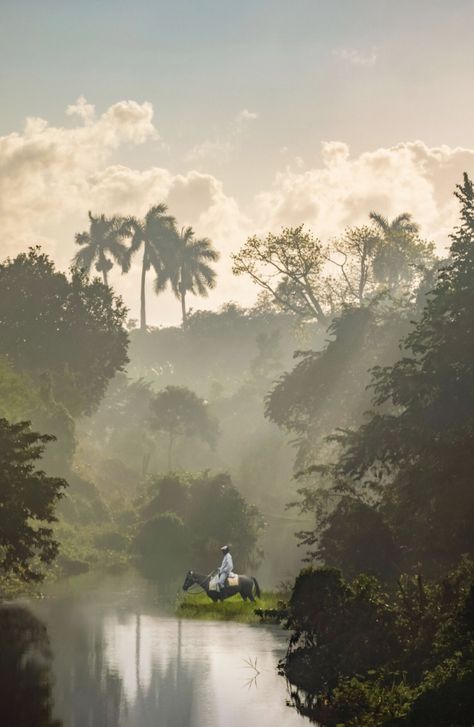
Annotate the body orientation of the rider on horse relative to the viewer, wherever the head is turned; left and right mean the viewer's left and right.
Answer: facing to the left of the viewer

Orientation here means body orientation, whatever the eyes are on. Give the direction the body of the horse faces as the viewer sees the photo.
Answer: to the viewer's left
